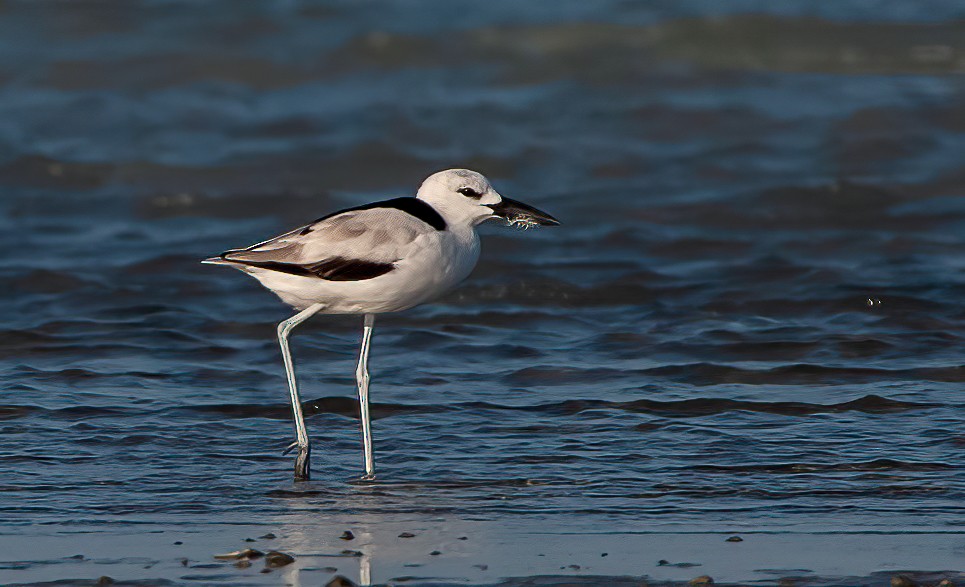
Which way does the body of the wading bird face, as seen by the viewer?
to the viewer's right

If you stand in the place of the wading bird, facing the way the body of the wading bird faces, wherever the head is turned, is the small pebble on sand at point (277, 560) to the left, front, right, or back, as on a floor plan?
right

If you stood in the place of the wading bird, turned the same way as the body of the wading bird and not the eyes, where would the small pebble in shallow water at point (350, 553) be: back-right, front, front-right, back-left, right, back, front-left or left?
right

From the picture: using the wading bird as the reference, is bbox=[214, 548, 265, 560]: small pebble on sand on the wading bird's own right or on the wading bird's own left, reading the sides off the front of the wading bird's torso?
on the wading bird's own right
